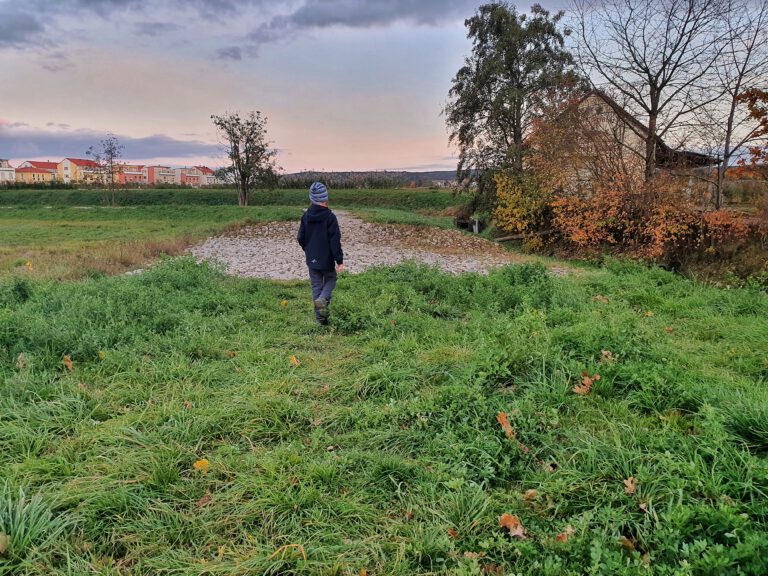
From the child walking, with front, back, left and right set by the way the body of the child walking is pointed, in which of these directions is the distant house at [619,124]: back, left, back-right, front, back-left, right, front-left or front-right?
front-right

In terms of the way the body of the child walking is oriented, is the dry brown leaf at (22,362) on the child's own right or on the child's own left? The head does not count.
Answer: on the child's own left

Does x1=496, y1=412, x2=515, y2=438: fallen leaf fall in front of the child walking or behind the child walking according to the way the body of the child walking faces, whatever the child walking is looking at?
behind

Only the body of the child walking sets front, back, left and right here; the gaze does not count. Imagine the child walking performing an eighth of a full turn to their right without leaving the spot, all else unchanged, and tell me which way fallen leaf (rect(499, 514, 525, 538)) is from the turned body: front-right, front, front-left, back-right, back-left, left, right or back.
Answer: back-right

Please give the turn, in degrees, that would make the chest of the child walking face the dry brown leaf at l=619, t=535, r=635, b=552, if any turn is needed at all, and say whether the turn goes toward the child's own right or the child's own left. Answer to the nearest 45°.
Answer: approximately 180°

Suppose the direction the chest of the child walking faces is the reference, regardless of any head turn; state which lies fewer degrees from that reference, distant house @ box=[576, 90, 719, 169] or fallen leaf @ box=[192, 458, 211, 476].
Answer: the distant house

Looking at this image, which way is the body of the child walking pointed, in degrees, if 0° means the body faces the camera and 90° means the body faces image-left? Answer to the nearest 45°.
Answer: approximately 180°

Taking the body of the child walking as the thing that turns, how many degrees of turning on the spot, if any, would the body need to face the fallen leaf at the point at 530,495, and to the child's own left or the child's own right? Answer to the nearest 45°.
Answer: approximately 180°

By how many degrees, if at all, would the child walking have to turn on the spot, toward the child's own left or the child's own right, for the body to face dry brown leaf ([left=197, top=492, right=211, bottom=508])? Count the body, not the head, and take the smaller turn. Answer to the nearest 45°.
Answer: approximately 180°

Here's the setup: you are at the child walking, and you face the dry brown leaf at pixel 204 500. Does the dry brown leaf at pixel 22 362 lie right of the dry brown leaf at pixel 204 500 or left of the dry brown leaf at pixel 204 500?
right

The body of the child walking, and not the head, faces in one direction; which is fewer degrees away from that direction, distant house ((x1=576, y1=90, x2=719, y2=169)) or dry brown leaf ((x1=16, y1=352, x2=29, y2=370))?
the distant house
